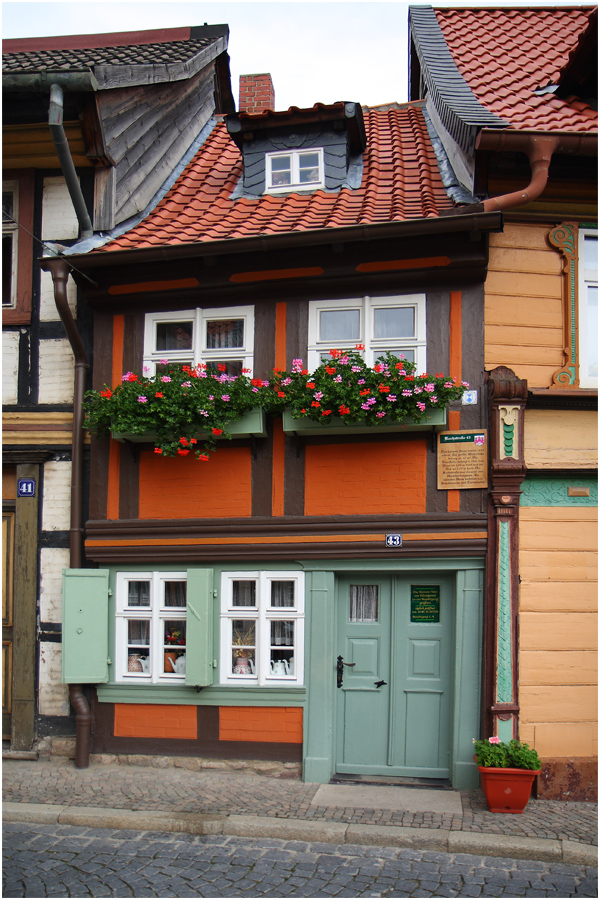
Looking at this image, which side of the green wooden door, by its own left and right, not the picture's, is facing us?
front

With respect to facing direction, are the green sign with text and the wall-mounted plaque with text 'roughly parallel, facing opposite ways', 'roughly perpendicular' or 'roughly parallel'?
roughly parallel

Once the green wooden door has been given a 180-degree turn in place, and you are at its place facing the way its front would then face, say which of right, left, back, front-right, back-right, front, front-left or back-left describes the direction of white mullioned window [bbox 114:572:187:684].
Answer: left

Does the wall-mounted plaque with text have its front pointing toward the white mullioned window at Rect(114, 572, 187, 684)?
no

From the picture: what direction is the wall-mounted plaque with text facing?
toward the camera

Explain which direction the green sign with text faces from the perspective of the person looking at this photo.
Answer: facing the viewer

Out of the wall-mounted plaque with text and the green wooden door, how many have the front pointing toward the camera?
2

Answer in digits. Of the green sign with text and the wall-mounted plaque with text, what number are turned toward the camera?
2
